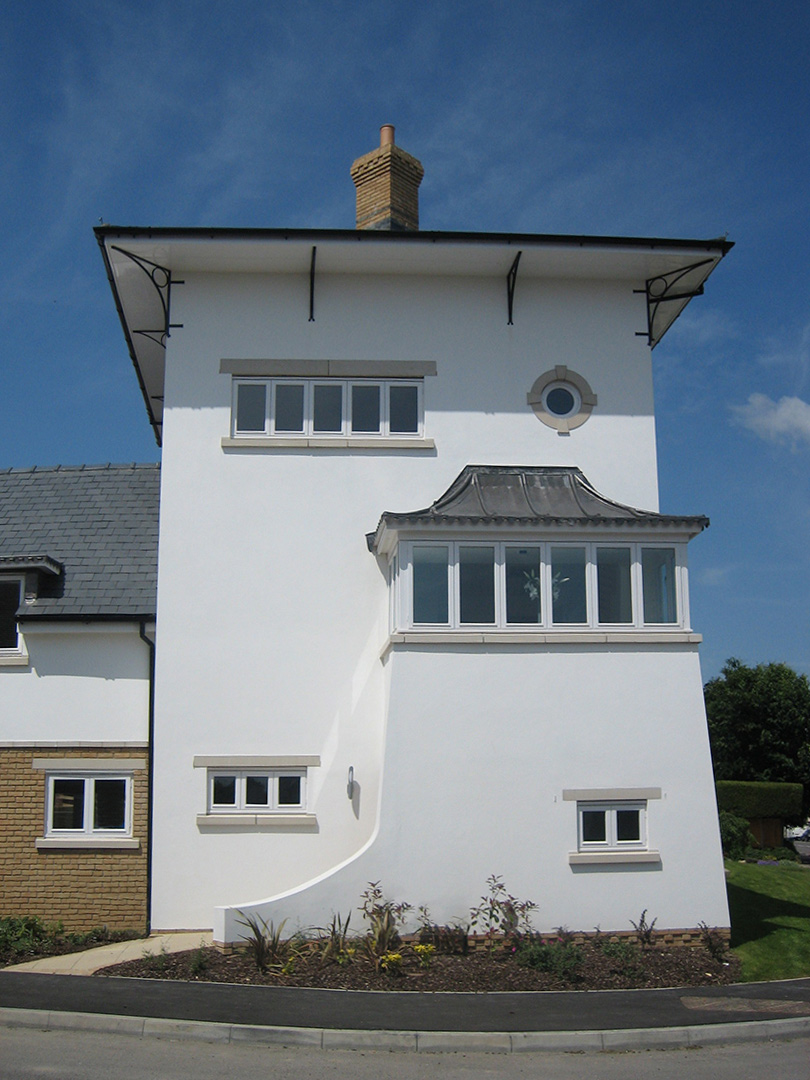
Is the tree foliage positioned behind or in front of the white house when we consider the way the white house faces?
behind

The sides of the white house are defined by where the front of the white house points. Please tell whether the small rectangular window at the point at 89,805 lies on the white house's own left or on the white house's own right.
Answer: on the white house's own right

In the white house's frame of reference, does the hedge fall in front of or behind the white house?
behind

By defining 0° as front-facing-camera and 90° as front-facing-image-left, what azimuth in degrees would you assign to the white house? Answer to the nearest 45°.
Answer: approximately 0°
